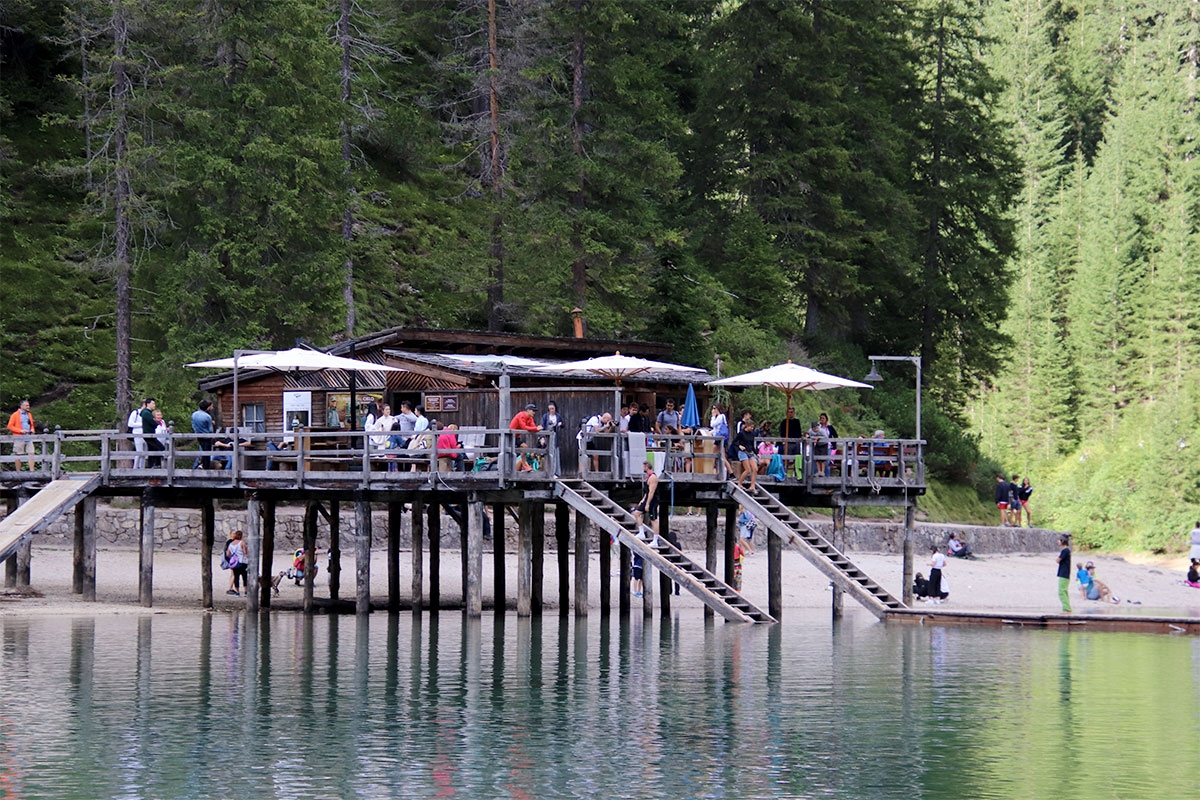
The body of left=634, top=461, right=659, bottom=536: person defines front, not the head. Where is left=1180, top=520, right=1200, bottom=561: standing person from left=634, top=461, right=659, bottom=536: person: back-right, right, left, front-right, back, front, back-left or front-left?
back-right

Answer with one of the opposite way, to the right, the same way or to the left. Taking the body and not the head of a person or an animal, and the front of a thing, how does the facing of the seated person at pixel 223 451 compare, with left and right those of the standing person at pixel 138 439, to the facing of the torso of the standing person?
the same way

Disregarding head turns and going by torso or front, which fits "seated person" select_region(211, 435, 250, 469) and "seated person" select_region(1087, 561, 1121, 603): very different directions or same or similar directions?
same or similar directions

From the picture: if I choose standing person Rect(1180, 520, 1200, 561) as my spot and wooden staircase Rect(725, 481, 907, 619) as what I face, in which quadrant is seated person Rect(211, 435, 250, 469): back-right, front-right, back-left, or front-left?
front-right

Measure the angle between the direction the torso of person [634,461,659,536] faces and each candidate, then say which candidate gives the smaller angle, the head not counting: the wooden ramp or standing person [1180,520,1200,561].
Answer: the wooden ramp

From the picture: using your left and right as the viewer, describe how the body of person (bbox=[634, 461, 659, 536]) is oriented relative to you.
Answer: facing to the left of the viewer
